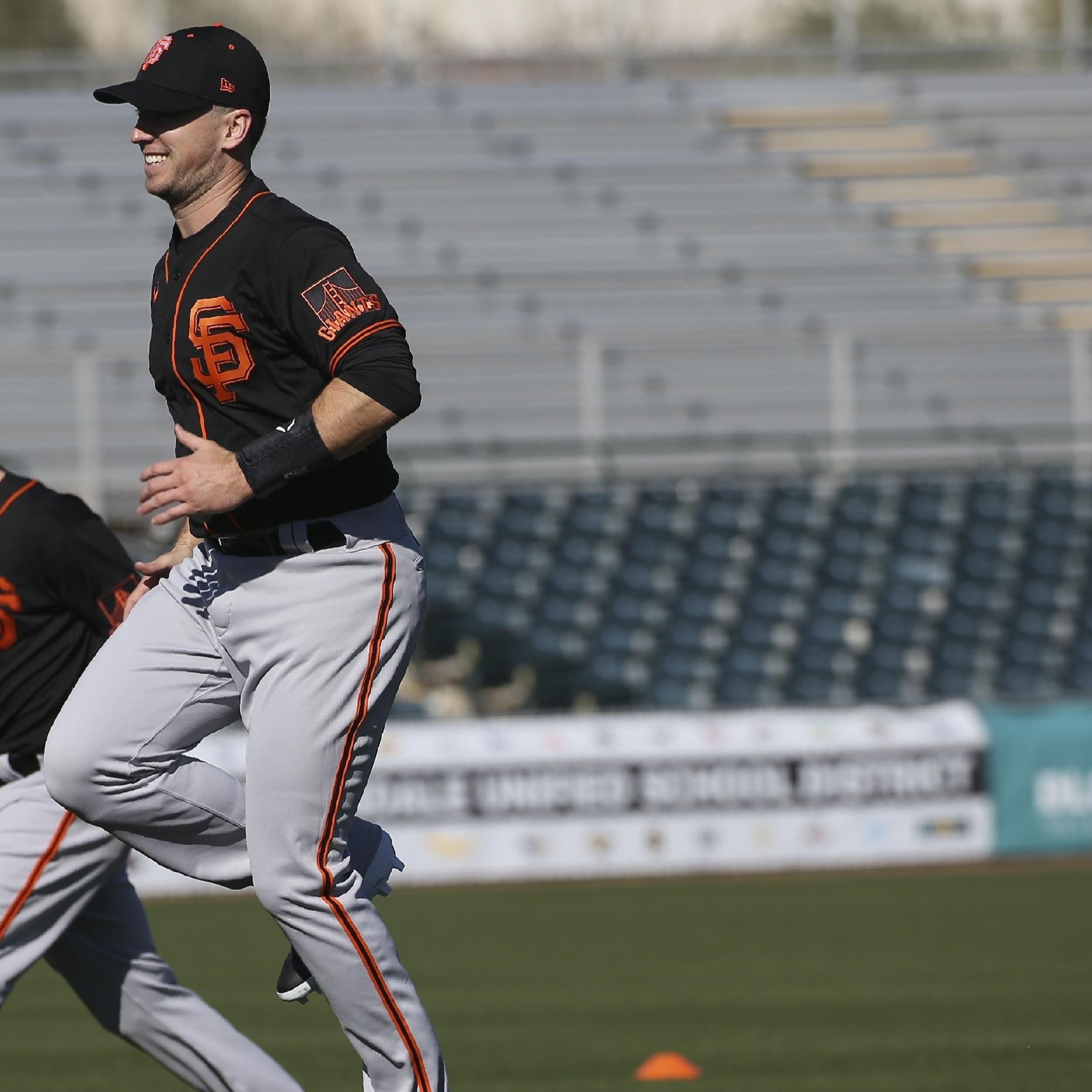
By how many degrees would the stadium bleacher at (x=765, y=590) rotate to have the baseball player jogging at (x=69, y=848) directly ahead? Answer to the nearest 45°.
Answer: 0° — it already faces them

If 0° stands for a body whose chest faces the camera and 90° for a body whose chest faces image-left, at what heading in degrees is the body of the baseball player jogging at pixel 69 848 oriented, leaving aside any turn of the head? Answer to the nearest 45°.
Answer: approximately 45°

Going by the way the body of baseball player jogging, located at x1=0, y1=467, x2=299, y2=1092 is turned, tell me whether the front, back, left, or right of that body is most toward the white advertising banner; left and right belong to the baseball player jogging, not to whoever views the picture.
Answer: right

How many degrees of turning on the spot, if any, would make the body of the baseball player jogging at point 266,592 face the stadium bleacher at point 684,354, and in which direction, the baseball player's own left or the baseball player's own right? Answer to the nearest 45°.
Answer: approximately 135° to the baseball player's own right

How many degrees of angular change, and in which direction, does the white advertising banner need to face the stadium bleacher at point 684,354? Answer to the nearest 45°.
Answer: approximately 180°

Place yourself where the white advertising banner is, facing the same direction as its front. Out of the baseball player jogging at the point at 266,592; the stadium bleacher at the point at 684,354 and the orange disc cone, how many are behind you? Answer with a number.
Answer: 1

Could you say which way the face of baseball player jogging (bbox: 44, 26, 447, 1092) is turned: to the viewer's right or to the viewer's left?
to the viewer's left

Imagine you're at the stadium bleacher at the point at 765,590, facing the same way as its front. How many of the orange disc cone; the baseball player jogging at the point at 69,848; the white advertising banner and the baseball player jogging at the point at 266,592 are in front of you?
4

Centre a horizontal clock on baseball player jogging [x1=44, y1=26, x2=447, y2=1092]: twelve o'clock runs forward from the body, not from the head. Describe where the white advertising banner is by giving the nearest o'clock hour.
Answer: The white advertising banner is roughly at 5 o'clock from the baseball player jogging.

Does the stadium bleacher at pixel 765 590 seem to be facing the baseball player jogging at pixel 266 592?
yes
